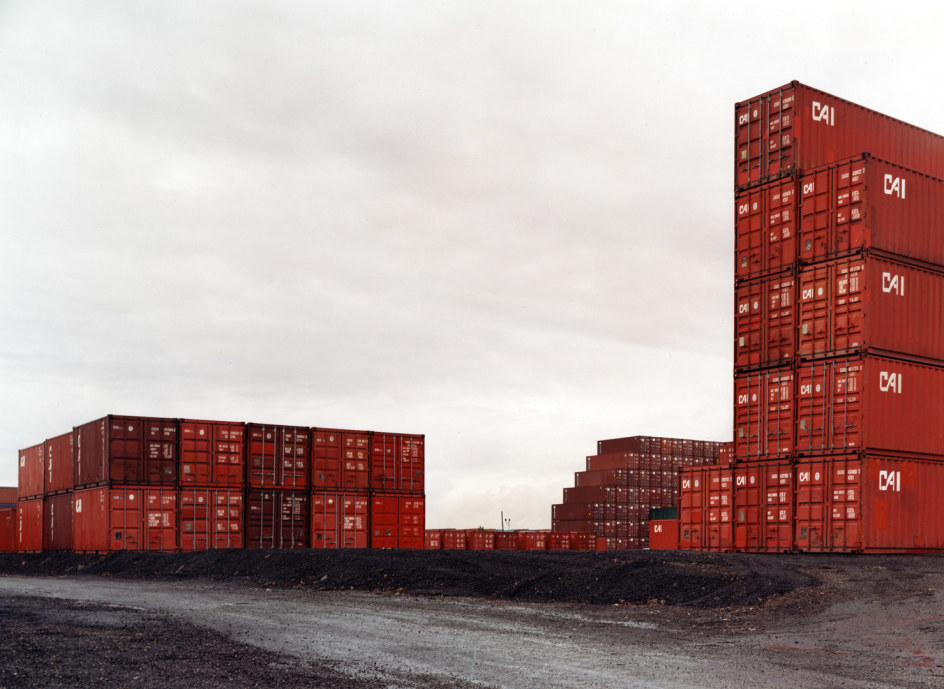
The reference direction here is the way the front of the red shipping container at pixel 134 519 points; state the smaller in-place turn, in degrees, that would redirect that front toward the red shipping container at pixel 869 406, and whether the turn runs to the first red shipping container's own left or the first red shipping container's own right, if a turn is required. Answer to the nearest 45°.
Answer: approximately 45° to the first red shipping container's own left

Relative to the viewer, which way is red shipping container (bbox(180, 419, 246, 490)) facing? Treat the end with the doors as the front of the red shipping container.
toward the camera

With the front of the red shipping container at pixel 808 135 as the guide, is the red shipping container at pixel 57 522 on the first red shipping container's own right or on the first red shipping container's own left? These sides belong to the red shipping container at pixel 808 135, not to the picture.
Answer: on the first red shipping container's own right

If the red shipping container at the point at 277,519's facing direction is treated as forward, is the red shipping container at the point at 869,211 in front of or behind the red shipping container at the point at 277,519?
in front

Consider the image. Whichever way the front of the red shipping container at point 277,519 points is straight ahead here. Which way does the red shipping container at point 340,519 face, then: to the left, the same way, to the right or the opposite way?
the same way

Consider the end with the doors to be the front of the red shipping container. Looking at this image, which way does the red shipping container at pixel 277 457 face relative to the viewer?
toward the camera

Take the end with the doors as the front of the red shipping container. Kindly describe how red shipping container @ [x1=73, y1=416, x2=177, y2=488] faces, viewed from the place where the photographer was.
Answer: facing the viewer

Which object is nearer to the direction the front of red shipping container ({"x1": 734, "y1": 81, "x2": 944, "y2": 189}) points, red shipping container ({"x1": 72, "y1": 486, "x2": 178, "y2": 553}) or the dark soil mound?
the dark soil mound
